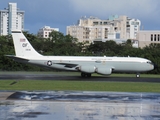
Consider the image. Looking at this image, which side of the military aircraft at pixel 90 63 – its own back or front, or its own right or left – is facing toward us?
right
